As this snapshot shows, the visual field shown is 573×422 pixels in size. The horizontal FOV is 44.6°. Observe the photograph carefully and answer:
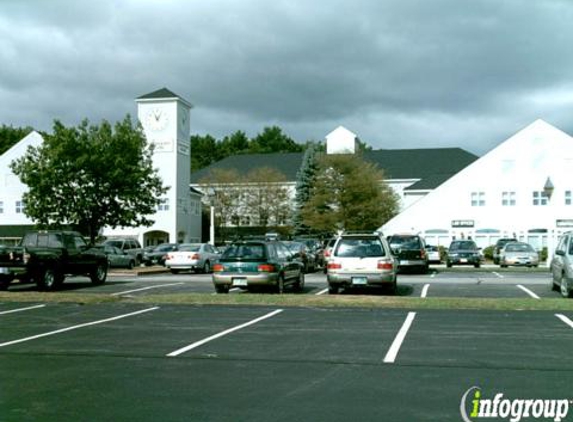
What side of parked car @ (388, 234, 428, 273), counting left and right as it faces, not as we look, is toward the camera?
back

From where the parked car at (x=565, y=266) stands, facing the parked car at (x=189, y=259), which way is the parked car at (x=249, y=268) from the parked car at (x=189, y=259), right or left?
left

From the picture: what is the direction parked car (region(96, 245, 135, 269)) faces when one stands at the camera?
facing away from the viewer and to the right of the viewer

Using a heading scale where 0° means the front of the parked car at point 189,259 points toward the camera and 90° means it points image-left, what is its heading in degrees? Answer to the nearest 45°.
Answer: approximately 225°

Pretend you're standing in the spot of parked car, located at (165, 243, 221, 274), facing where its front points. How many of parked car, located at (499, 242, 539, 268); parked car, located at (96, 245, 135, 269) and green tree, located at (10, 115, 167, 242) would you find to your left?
2

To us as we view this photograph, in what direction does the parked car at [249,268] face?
facing away from the viewer and to the right of the viewer

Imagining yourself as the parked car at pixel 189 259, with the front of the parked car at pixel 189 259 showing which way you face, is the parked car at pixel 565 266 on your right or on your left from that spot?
on your right

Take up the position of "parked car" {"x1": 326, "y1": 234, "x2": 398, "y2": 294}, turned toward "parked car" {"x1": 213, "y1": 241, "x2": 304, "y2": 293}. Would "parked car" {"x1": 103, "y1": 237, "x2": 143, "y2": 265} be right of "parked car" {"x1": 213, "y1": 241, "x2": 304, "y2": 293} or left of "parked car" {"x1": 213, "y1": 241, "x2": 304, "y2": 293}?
right

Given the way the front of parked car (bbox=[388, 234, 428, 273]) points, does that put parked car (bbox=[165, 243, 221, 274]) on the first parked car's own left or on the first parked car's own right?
on the first parked car's own left

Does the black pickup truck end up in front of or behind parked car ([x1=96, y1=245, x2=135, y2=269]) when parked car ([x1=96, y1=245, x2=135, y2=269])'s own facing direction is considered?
behind

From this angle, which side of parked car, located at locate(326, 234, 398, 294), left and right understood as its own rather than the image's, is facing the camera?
back

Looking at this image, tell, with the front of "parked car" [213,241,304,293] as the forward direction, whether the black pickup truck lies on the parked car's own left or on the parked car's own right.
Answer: on the parked car's own left
